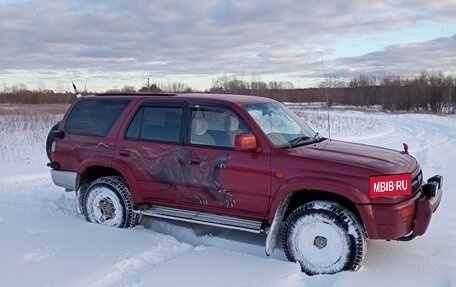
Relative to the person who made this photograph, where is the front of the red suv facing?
facing the viewer and to the right of the viewer
